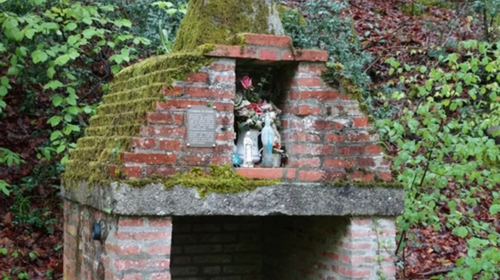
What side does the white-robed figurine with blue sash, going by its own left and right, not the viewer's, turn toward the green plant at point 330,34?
back

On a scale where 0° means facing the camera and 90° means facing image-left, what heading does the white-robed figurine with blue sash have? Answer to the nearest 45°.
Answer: approximately 0°

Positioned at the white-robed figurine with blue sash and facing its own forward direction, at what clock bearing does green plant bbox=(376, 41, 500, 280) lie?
The green plant is roughly at 8 o'clock from the white-robed figurine with blue sash.

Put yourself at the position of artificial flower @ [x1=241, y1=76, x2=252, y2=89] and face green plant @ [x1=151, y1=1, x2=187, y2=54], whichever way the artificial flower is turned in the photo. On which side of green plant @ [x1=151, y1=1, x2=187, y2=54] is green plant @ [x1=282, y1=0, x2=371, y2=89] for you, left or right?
right

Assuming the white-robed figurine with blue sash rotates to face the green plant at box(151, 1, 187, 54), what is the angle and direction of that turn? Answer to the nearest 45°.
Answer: approximately 135° to its right
